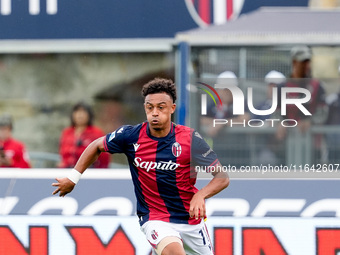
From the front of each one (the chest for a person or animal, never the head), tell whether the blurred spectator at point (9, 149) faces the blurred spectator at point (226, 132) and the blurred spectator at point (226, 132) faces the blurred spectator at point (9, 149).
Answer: no

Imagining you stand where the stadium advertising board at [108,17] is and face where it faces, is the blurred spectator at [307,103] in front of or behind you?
in front

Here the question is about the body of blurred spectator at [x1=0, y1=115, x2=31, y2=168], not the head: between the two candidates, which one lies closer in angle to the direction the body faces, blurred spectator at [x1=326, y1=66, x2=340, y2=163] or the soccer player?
the soccer player

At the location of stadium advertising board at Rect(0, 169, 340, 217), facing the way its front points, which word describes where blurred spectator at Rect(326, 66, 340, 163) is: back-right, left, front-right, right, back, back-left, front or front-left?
left

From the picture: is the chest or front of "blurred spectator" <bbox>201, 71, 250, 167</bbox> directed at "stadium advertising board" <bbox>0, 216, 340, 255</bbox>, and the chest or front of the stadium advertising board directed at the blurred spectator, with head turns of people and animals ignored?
no

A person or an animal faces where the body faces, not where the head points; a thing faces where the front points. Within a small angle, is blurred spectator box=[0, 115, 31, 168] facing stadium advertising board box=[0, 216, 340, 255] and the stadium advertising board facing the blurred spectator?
no

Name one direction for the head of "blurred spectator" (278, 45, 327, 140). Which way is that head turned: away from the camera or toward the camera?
toward the camera

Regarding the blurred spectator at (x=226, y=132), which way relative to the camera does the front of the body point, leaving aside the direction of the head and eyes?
toward the camera

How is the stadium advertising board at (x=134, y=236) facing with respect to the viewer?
toward the camera

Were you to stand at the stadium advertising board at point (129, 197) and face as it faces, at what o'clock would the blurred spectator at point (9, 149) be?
The blurred spectator is roughly at 5 o'clock from the stadium advertising board.

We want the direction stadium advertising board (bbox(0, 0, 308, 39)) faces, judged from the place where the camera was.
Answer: facing the viewer

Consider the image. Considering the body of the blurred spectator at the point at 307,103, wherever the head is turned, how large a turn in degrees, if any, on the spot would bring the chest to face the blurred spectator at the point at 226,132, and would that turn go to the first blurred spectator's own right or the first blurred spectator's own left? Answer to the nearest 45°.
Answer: approximately 90° to the first blurred spectator's own right

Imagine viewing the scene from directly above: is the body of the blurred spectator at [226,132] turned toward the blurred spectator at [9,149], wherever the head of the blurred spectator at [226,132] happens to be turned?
no

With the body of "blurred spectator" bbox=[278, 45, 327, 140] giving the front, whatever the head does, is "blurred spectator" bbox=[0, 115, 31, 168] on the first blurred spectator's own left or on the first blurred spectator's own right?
on the first blurred spectator's own right

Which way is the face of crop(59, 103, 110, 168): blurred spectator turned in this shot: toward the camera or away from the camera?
toward the camera

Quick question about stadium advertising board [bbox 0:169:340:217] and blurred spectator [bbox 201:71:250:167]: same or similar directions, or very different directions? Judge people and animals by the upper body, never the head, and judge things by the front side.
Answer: same or similar directions
